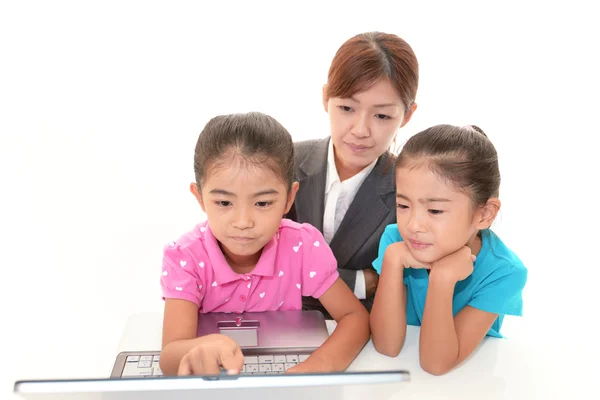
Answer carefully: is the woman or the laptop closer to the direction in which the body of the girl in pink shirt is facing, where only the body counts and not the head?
the laptop

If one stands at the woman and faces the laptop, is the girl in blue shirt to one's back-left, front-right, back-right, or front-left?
front-left

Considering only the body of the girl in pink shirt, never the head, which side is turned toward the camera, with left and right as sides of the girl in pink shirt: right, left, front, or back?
front

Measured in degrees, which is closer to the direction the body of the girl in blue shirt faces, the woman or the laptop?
the laptop

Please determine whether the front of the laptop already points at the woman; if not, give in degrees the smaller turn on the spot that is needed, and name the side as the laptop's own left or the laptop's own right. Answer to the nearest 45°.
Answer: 0° — it already faces them

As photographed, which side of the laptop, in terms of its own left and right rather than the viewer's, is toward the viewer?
back

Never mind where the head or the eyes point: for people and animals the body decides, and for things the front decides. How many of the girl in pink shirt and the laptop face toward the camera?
1

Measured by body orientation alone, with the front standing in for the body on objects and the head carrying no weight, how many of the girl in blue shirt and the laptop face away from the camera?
1

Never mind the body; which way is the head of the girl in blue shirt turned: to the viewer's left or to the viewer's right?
to the viewer's left

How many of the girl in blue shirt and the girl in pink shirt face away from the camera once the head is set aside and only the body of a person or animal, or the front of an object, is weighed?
0

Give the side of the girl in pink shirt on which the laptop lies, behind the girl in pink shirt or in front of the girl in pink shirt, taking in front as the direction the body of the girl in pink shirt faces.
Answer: in front

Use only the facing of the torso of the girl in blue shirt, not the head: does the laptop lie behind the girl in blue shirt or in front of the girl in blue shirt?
in front

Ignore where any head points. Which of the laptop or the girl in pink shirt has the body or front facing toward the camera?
the girl in pink shirt

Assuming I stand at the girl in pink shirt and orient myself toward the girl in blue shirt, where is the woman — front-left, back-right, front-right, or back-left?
front-left

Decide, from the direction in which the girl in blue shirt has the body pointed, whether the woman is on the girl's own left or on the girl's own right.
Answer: on the girl's own right

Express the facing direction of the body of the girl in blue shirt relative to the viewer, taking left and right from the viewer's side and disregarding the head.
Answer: facing the viewer and to the left of the viewer
